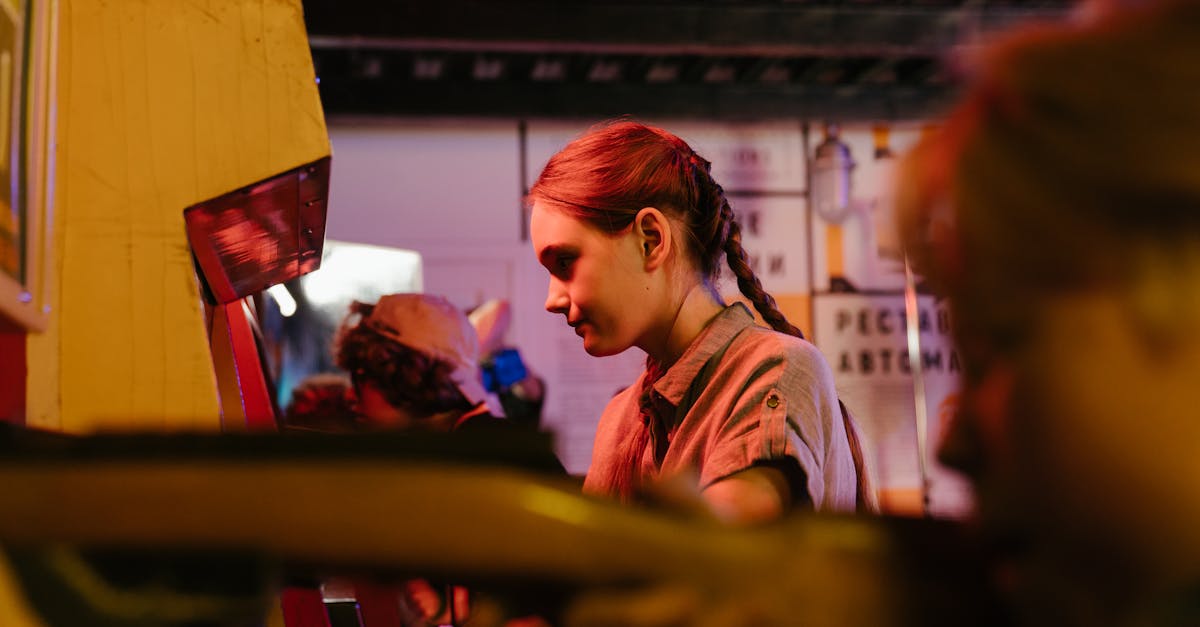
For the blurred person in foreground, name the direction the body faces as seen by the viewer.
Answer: to the viewer's left

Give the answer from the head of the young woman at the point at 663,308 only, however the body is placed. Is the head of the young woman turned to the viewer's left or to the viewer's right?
to the viewer's left

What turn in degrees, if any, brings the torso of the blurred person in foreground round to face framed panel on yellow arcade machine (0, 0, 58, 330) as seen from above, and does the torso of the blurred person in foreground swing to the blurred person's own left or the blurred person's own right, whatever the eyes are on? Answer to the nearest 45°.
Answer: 0° — they already face it

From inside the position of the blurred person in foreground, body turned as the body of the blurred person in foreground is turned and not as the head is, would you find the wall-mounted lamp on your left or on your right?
on your right

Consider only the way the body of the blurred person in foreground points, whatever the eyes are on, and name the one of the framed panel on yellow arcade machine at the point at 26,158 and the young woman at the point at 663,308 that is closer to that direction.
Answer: the framed panel on yellow arcade machine

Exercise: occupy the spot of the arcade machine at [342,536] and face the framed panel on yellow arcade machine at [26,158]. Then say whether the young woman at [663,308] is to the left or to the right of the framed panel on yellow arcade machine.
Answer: right
